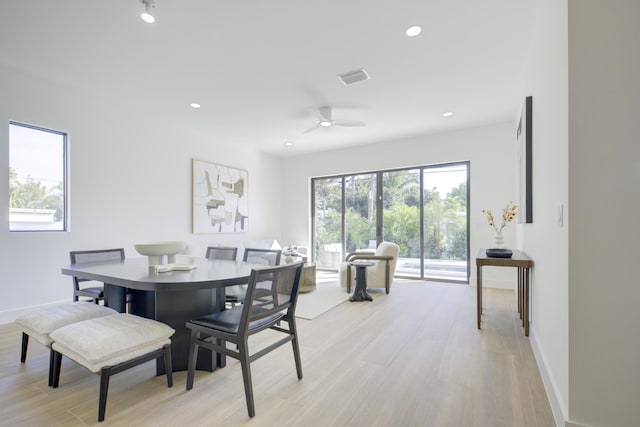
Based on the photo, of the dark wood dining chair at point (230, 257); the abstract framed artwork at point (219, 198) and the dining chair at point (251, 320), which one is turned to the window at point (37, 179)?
the dining chair

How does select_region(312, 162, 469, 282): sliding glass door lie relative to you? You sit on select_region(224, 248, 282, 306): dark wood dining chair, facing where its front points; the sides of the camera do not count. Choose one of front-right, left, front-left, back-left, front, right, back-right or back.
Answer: back

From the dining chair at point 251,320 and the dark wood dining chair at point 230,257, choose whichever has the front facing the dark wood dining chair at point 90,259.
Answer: the dining chair

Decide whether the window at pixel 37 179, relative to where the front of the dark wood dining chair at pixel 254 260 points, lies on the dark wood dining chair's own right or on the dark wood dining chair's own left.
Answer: on the dark wood dining chair's own right

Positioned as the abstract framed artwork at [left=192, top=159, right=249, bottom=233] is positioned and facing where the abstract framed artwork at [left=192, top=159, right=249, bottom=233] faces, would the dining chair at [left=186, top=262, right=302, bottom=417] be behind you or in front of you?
in front

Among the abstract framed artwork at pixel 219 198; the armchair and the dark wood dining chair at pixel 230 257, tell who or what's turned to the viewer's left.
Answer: the armchair

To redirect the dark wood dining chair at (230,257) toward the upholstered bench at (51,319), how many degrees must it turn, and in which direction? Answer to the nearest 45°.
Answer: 0° — it already faces it

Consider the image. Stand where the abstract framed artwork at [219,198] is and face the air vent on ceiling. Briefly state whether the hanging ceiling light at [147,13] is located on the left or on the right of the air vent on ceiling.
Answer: right

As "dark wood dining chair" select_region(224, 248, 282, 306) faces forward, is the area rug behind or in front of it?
behind

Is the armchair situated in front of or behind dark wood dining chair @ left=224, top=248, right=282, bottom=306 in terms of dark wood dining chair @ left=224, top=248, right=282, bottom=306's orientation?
behind

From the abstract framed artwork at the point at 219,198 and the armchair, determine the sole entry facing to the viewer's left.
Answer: the armchair

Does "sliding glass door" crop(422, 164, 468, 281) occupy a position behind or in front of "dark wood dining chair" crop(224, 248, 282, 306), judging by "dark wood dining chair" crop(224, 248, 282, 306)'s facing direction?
behind
